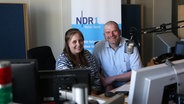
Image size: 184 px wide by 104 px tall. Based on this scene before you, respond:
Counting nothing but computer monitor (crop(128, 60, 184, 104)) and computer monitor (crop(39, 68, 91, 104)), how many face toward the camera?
0

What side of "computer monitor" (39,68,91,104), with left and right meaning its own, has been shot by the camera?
back

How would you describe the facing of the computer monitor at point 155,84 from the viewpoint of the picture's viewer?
facing away from the viewer and to the left of the viewer
